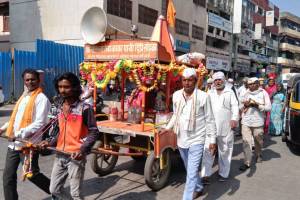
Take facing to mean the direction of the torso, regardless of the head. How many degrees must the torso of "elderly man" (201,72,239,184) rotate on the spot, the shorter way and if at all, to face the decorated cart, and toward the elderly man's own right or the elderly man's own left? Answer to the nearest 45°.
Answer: approximately 45° to the elderly man's own right

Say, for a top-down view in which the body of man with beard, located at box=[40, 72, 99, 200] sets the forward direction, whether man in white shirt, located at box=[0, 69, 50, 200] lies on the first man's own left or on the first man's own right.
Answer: on the first man's own right

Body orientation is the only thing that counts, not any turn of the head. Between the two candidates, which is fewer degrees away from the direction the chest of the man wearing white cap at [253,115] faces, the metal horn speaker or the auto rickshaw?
the metal horn speaker

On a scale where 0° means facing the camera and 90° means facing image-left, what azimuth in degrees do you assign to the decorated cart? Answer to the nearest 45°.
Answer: approximately 45°
